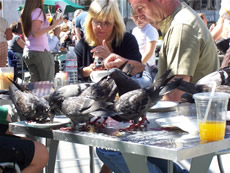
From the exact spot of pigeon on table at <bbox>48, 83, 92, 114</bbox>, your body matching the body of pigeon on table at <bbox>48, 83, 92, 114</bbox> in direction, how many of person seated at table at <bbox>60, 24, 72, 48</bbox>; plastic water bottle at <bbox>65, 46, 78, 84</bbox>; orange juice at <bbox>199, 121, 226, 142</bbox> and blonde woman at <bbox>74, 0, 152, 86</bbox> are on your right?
3

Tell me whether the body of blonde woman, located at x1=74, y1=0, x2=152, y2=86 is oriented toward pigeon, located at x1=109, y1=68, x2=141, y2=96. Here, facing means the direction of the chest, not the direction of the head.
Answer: yes

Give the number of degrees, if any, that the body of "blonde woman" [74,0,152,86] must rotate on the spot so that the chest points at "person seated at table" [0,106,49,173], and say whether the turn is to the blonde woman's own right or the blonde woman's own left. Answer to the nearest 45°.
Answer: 0° — they already face them

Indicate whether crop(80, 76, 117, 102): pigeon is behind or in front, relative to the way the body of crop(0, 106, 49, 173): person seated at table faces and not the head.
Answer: in front

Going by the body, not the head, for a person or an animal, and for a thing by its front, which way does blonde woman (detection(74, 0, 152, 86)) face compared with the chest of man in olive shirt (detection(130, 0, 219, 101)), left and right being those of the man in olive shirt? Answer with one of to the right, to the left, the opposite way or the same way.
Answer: to the left

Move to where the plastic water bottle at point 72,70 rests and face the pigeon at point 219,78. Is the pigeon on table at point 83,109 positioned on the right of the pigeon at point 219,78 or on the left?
right

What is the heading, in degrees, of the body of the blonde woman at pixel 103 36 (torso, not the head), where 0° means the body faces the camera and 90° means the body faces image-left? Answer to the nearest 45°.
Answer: approximately 0°

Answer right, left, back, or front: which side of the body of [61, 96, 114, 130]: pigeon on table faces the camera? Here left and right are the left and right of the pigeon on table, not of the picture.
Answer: left
